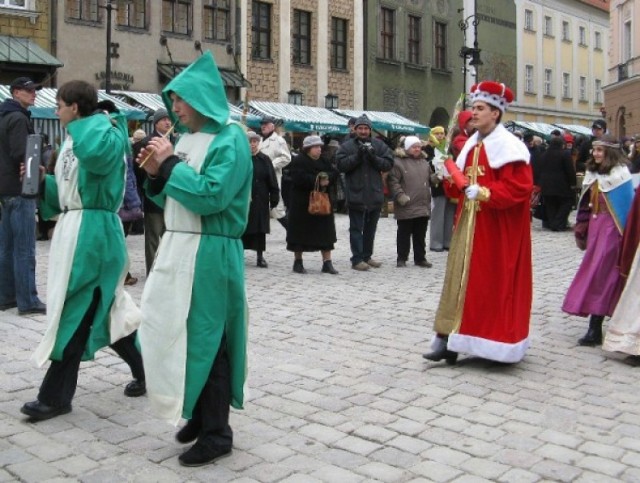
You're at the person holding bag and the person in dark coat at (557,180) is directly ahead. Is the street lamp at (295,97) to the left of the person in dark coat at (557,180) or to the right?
left

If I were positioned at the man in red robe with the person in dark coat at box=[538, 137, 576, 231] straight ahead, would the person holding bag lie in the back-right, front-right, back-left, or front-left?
front-left

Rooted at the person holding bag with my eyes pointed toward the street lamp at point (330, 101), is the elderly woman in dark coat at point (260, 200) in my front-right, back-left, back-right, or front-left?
front-left

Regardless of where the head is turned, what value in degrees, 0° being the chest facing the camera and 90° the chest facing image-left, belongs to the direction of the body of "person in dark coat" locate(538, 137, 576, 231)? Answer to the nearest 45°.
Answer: approximately 180°

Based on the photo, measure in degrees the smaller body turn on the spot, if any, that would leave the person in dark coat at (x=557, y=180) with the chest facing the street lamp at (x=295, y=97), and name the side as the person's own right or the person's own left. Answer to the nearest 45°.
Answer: approximately 45° to the person's own left

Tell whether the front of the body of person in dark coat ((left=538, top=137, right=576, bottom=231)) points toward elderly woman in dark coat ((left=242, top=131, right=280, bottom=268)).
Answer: no

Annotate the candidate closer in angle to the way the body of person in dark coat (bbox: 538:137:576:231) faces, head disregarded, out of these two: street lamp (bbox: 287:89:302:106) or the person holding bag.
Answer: the street lamp

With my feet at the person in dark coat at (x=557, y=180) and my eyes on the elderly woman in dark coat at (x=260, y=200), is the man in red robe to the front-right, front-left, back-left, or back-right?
front-left

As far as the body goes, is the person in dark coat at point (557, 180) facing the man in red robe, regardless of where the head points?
no

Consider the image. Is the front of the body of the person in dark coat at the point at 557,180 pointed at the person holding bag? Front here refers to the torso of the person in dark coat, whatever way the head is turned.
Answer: no
